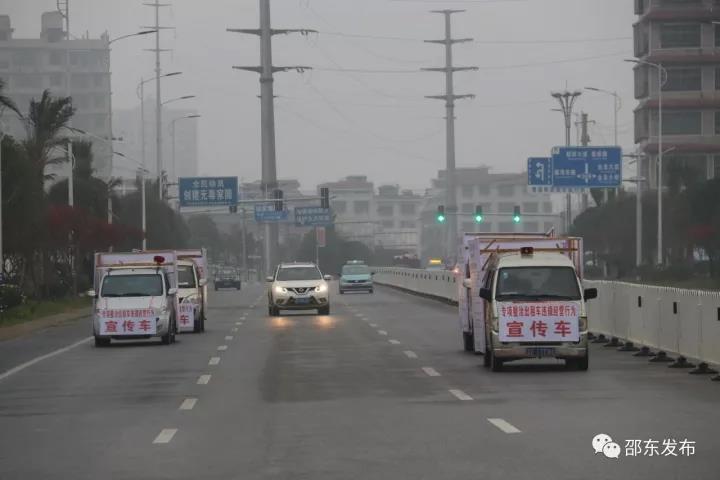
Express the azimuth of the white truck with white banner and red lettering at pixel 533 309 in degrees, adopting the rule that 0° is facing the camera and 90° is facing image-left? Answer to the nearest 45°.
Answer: approximately 0°

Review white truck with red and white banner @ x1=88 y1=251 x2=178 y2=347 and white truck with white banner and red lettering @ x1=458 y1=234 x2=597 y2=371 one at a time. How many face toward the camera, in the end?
2

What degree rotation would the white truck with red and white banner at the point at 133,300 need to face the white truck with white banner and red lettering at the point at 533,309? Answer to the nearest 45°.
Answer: approximately 45° to its left

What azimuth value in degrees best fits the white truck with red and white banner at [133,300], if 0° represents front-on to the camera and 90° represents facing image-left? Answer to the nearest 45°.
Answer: approximately 0°
